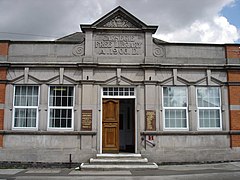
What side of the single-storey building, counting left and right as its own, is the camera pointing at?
front
